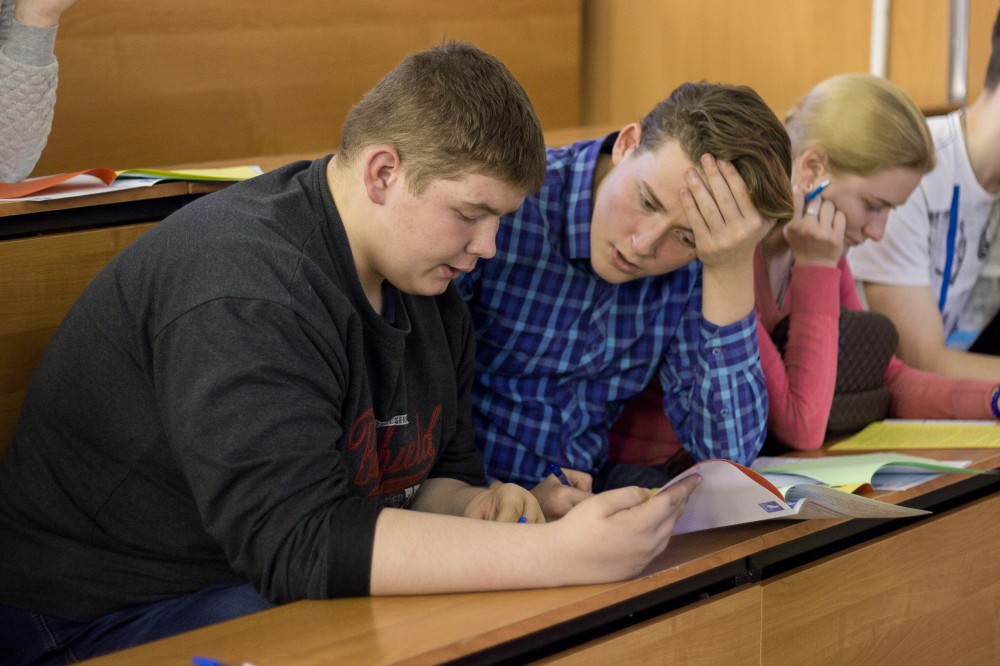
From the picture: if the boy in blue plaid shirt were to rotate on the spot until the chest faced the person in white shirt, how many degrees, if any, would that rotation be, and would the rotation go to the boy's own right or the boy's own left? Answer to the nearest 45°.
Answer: approximately 90° to the boy's own left

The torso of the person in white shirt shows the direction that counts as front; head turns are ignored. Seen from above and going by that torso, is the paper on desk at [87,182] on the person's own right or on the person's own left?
on the person's own right

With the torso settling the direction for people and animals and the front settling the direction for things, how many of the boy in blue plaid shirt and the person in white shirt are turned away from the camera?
0
